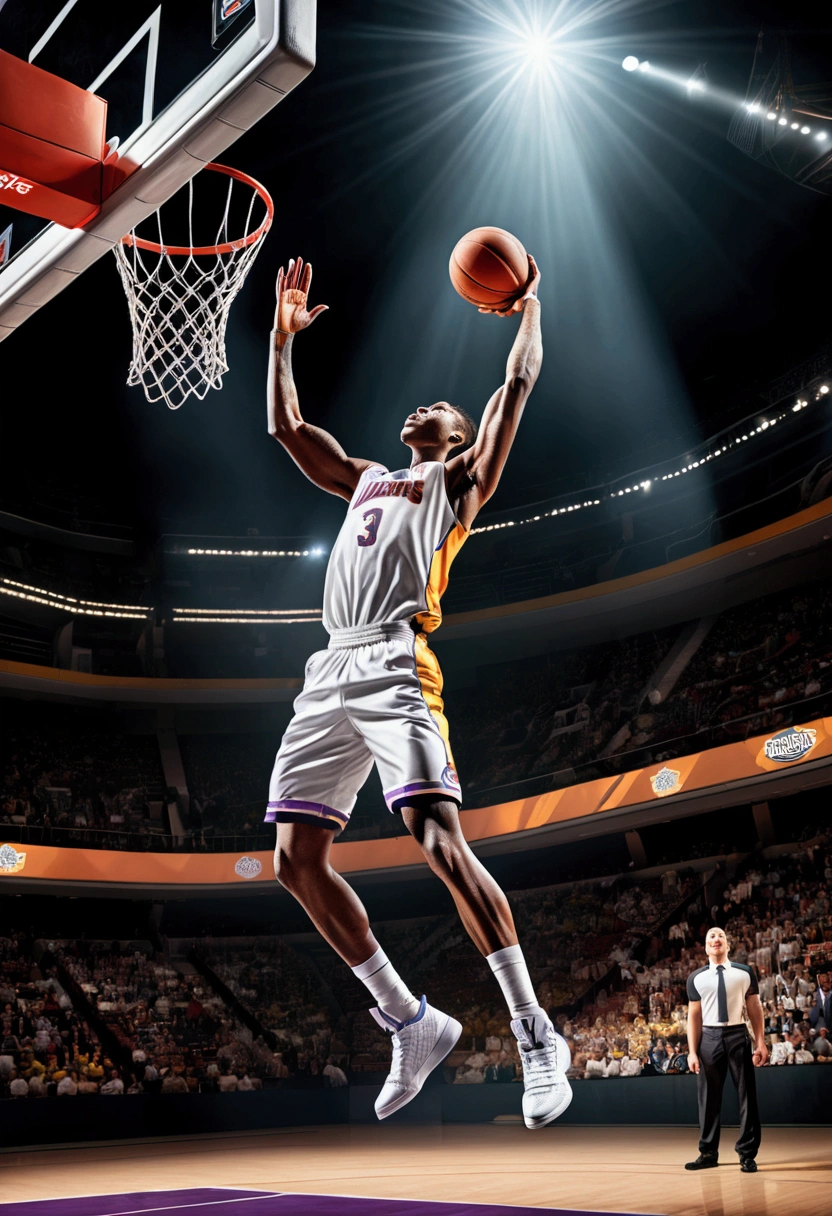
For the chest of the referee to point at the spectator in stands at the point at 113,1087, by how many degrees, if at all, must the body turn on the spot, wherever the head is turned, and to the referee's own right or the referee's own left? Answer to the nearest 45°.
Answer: approximately 135° to the referee's own right

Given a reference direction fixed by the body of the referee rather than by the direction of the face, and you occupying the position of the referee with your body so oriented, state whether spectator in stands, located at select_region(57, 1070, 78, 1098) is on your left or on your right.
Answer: on your right

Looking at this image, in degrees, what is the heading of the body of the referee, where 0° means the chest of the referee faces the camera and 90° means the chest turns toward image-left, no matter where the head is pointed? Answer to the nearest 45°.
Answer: approximately 0°

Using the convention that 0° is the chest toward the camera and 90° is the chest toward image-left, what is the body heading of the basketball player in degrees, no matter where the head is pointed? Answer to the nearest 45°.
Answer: approximately 45°

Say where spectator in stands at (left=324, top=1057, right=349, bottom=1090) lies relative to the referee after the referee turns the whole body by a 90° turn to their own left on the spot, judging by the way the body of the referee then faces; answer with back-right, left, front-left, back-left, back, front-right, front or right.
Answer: back-left
